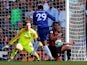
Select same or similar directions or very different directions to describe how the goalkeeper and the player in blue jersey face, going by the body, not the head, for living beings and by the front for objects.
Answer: very different directions

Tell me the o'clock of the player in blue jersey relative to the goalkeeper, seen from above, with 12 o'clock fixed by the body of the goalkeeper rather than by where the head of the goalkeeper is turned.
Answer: The player in blue jersey is roughly at 9 o'clock from the goalkeeper.

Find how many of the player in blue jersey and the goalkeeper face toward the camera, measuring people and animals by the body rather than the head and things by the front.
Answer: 1

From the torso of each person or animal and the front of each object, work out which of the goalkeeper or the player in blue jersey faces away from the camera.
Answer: the player in blue jersey

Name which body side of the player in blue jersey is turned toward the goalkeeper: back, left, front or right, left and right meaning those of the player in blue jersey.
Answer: left

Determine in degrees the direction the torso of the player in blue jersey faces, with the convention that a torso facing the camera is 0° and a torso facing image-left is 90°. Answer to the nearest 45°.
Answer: approximately 180°

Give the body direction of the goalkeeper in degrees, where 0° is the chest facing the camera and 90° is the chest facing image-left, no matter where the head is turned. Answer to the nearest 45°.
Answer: approximately 0°
